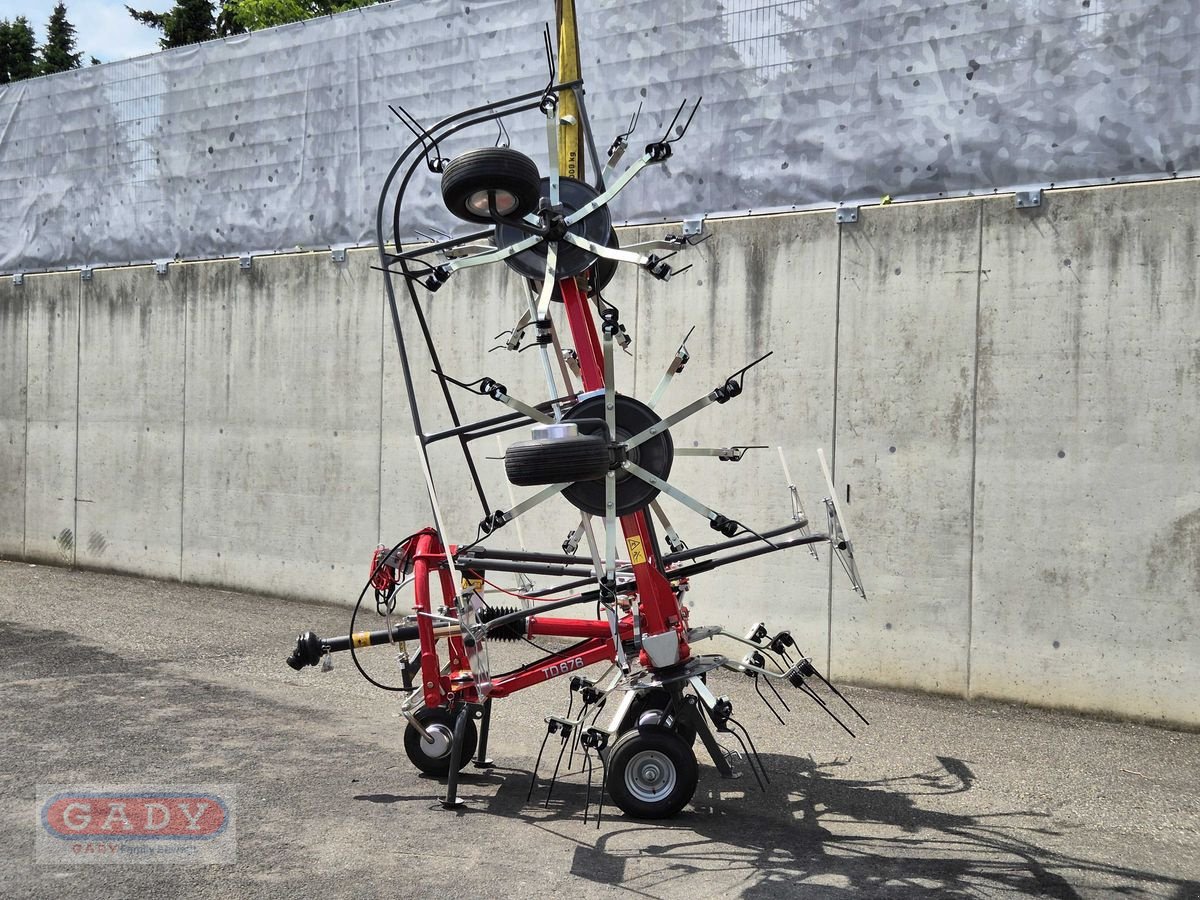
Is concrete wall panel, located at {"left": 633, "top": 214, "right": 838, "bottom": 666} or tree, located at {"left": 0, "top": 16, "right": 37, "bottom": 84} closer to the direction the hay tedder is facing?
the tree

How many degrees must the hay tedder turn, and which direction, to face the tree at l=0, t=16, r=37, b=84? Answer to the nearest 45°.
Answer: approximately 45° to its right

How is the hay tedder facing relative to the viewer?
to the viewer's left

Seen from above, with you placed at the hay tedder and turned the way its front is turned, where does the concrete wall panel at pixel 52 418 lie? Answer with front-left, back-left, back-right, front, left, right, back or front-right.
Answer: front-right

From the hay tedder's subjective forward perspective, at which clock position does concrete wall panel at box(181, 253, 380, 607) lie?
The concrete wall panel is roughly at 2 o'clock from the hay tedder.

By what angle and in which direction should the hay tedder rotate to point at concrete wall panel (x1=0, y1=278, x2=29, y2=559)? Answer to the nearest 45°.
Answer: approximately 45° to its right

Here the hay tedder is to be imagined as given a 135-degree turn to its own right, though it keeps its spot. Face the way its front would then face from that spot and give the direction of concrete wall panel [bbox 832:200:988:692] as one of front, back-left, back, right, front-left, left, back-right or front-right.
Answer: front

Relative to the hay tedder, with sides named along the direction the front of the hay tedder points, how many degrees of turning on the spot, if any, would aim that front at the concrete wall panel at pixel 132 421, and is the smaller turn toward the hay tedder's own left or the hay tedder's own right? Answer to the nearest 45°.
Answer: approximately 45° to the hay tedder's own right
